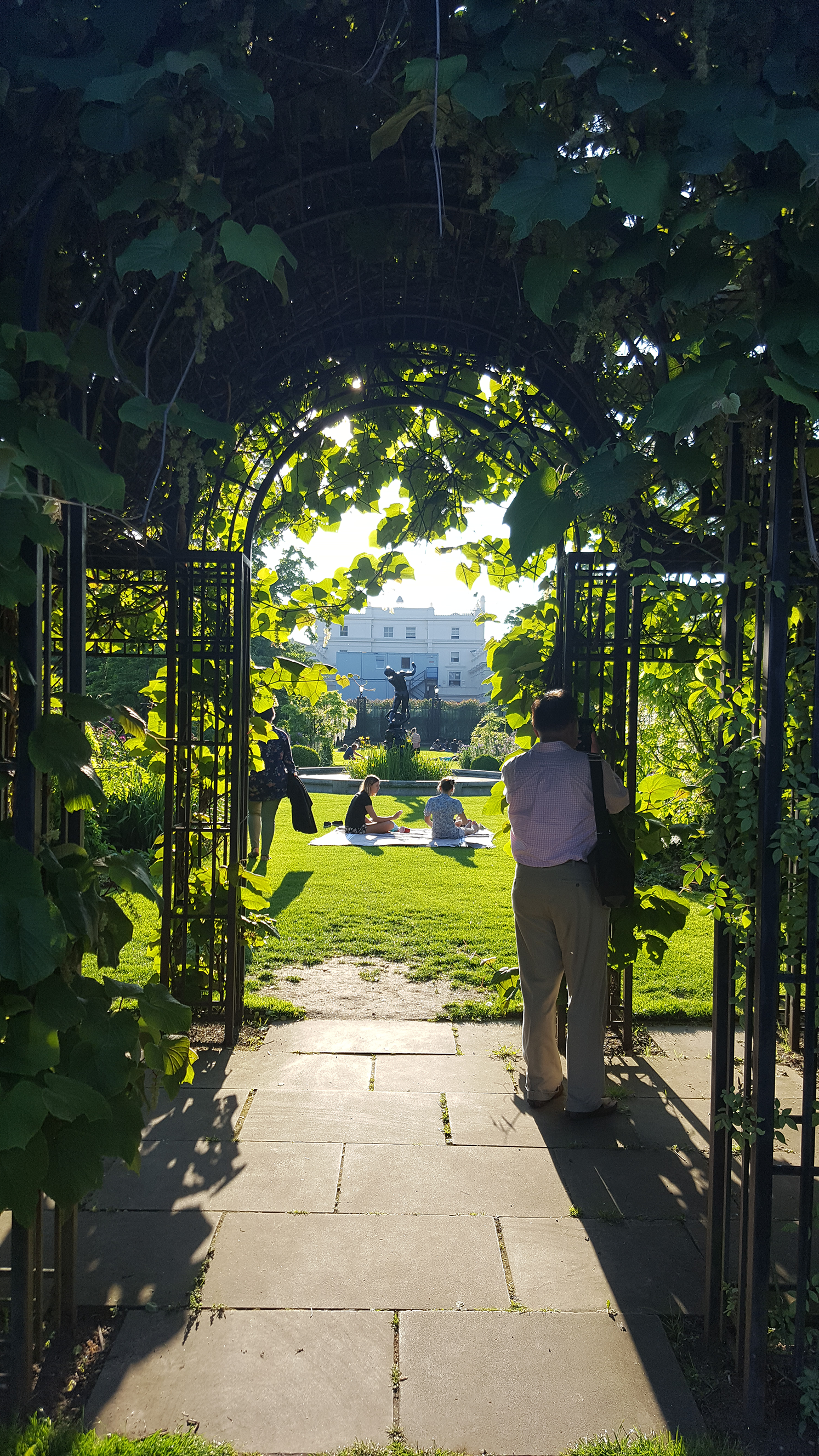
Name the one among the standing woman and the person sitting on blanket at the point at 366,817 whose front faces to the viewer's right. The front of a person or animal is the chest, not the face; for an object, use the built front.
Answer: the person sitting on blanket

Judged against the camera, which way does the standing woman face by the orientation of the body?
away from the camera

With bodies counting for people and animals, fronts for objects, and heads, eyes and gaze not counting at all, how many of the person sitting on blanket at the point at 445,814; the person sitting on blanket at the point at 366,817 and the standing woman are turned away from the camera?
2

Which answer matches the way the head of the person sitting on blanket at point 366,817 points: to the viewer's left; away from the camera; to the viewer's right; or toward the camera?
to the viewer's right

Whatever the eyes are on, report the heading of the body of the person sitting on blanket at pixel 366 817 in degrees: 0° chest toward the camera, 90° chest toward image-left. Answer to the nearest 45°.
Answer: approximately 270°

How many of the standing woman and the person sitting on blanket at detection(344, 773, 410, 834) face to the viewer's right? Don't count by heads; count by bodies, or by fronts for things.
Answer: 1

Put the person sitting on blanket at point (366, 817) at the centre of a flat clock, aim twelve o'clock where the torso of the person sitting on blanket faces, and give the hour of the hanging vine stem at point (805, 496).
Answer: The hanging vine stem is roughly at 3 o'clock from the person sitting on blanket.

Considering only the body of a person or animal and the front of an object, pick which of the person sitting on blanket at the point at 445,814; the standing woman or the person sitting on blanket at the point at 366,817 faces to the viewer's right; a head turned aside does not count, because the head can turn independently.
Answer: the person sitting on blanket at the point at 366,817

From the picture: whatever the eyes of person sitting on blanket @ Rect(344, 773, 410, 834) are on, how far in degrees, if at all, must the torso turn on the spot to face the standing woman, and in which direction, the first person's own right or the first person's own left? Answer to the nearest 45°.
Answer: approximately 90° to the first person's own right

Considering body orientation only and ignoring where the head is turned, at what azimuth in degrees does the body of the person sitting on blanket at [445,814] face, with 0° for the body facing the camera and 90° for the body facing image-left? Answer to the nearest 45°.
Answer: approximately 180°

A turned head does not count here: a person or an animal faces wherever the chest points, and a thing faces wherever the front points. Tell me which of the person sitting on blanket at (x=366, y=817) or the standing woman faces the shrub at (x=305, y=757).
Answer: the standing woman

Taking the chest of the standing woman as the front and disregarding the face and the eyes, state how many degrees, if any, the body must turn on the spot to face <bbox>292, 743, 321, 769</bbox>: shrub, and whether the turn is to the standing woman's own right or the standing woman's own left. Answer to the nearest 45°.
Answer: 0° — they already face it

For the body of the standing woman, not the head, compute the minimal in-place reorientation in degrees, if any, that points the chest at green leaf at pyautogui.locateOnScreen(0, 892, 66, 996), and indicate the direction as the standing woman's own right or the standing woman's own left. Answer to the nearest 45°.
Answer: approximately 180°
